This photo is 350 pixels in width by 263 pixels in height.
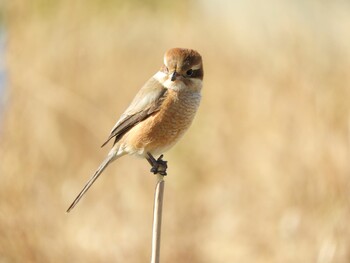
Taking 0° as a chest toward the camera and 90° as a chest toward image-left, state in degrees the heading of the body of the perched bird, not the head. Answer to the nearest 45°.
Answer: approximately 315°
